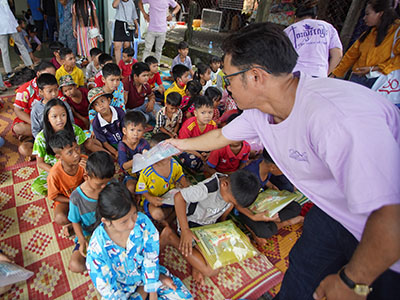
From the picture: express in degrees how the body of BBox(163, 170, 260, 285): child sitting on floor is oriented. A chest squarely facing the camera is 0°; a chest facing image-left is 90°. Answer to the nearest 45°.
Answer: approximately 315°

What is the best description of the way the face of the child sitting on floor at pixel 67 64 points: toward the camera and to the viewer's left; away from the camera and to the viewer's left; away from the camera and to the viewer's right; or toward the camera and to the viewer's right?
toward the camera and to the viewer's right

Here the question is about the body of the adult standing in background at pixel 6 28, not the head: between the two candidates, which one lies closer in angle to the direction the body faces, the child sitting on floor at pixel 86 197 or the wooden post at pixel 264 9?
the child sitting on floor

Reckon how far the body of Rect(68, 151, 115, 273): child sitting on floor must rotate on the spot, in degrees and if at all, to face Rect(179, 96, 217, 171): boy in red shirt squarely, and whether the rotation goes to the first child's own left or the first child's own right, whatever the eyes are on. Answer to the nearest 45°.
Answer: approximately 90° to the first child's own left

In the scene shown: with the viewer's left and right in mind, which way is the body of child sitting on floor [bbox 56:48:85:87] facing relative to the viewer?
facing the viewer and to the right of the viewer

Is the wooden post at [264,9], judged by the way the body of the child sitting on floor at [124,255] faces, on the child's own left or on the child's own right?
on the child's own left

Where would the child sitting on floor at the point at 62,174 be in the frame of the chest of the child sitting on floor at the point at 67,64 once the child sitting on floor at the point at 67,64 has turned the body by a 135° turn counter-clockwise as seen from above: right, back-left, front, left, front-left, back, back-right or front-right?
back
